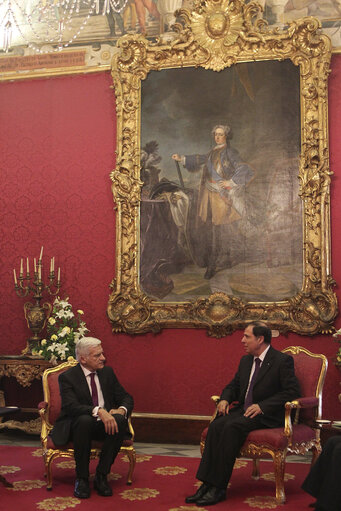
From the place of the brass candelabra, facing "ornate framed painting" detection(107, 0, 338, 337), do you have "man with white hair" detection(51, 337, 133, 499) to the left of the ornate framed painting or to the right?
right

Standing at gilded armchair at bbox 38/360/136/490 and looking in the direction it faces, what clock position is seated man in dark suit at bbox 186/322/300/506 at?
The seated man in dark suit is roughly at 11 o'clock from the gilded armchair.

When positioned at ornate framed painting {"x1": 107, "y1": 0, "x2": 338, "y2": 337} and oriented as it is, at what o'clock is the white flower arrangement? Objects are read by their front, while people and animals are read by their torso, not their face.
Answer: The white flower arrangement is roughly at 3 o'clock from the ornate framed painting.

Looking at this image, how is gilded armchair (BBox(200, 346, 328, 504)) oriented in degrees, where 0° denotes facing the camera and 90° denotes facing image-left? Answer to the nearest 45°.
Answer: approximately 45°

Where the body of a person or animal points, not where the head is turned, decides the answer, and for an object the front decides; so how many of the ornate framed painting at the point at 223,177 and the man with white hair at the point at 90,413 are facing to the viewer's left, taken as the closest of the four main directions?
0

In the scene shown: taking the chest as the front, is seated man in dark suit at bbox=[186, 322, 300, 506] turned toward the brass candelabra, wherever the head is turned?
no

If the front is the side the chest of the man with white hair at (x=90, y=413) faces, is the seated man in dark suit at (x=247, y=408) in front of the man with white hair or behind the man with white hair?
in front

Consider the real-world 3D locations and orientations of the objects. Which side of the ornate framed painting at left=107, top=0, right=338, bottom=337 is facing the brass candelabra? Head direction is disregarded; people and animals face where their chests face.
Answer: right

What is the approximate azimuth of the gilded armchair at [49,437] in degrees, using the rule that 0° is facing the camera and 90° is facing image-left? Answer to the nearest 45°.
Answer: approximately 315°

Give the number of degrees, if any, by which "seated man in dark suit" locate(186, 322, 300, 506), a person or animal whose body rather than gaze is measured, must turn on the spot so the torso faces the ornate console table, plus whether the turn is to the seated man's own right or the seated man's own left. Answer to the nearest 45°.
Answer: approximately 90° to the seated man's own right

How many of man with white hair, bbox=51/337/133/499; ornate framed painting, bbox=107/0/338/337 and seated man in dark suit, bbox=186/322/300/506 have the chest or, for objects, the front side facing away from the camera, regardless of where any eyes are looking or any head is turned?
0

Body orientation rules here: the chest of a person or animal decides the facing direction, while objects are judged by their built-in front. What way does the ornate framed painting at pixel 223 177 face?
toward the camera

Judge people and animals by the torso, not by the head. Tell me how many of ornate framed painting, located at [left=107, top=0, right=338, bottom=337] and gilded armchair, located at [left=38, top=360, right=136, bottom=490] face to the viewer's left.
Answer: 0

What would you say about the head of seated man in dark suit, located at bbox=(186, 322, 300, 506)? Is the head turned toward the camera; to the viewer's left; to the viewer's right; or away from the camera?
to the viewer's left

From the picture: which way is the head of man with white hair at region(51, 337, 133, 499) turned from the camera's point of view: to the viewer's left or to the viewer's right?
to the viewer's right

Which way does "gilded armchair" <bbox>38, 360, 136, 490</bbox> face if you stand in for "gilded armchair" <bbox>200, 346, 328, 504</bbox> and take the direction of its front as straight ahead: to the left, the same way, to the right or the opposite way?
to the left

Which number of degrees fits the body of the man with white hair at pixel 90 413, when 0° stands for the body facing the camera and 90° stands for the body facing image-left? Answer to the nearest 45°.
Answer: approximately 315°
